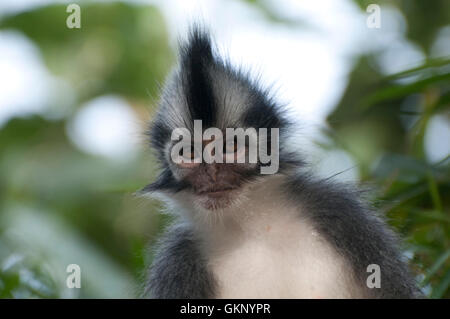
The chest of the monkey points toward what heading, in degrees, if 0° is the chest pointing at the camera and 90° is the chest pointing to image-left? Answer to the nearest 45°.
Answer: approximately 0°
